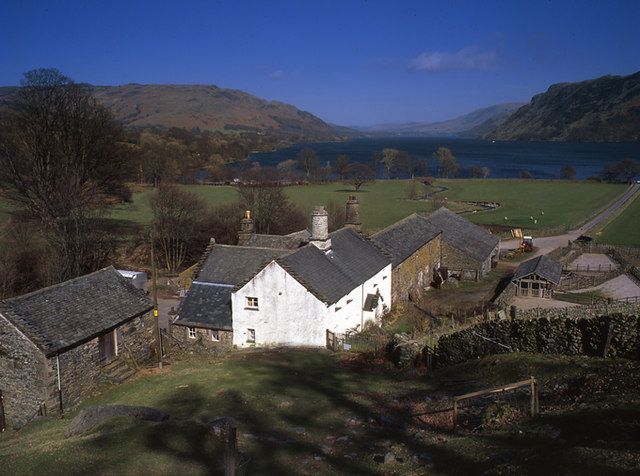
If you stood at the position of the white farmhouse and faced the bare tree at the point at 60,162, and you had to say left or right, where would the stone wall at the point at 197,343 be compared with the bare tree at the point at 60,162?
left

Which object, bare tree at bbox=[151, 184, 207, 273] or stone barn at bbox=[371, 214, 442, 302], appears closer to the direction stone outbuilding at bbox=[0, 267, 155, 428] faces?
the stone barn

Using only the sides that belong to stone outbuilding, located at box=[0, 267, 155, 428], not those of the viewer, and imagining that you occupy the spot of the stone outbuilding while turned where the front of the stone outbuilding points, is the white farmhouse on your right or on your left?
on your left

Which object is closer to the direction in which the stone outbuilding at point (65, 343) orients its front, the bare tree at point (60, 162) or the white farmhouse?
the white farmhouse

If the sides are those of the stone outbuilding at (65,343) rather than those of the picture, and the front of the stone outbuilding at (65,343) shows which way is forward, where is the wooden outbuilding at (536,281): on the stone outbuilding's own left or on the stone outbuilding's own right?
on the stone outbuilding's own left

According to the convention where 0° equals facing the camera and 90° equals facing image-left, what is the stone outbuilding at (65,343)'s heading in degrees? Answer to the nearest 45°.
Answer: approximately 315°

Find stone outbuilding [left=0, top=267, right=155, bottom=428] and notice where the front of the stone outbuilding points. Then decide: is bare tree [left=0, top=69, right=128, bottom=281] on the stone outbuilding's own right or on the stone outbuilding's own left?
on the stone outbuilding's own left

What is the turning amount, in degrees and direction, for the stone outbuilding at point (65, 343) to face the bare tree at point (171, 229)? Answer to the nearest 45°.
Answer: approximately 135° to its left

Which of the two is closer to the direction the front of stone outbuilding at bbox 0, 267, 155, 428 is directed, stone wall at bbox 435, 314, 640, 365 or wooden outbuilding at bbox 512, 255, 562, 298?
the stone wall
